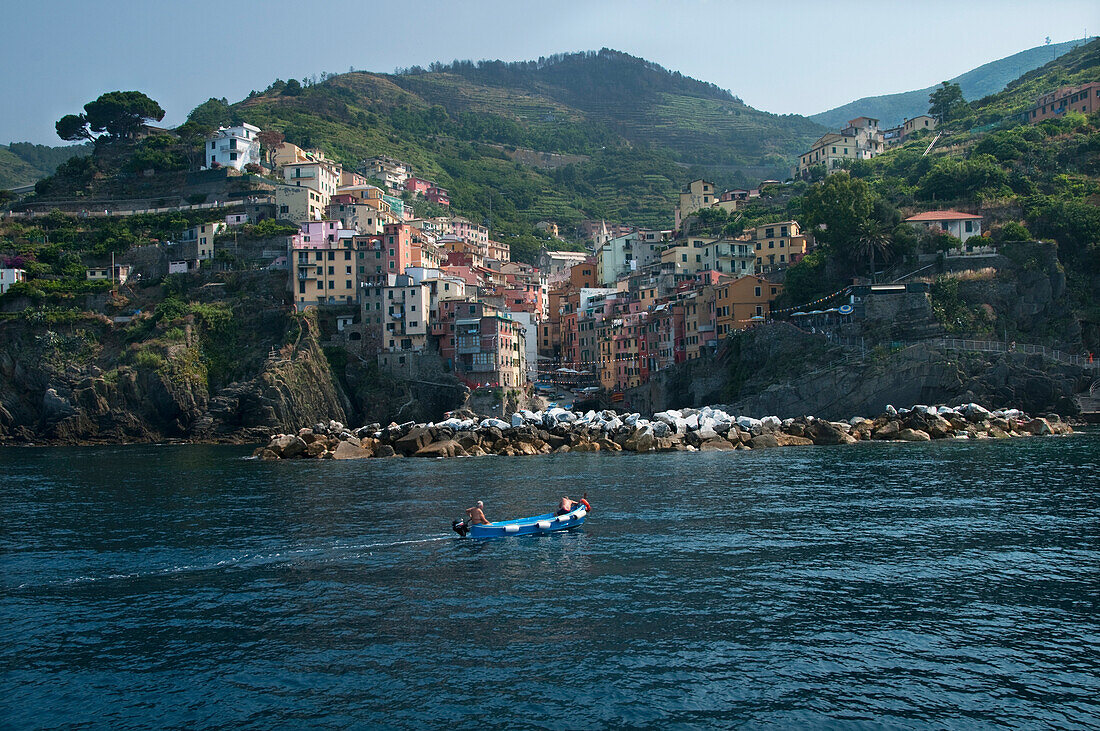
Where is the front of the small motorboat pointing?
to the viewer's right
